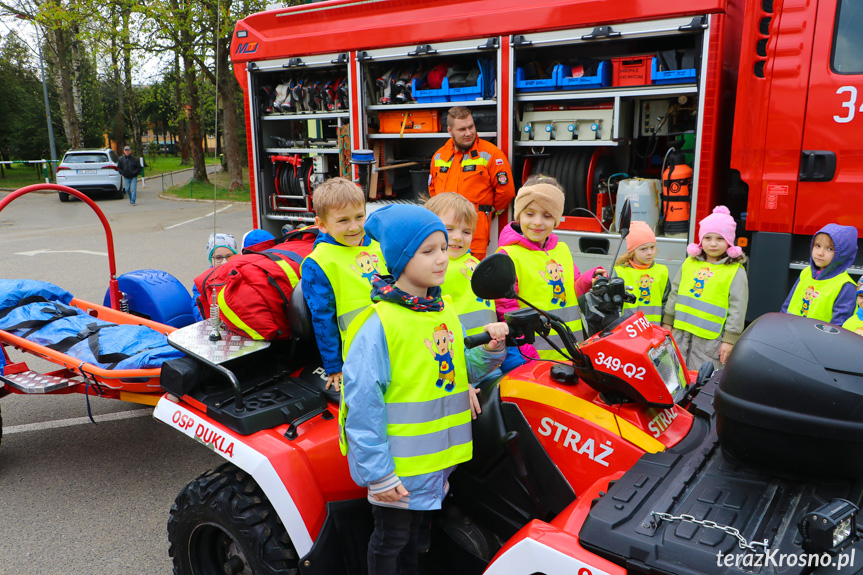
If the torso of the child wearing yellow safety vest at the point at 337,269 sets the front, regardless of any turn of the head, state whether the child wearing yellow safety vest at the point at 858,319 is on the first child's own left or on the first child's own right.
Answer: on the first child's own left

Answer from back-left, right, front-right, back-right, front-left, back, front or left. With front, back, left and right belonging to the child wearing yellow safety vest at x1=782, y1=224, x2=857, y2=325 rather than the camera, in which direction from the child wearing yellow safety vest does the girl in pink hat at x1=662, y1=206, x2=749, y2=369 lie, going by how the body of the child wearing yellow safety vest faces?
front-right

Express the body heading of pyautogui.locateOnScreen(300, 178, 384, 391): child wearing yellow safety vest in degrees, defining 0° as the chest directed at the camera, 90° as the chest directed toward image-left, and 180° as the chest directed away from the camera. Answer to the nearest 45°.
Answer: approximately 315°

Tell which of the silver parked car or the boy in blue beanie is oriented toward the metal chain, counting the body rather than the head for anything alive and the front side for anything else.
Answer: the boy in blue beanie

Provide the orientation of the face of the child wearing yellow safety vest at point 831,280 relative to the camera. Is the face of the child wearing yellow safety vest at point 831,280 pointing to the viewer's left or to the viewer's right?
to the viewer's left

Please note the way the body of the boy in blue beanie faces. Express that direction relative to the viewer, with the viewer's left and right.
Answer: facing the viewer and to the right of the viewer

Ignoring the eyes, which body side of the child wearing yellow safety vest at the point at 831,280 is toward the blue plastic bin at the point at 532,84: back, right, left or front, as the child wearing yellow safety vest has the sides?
right

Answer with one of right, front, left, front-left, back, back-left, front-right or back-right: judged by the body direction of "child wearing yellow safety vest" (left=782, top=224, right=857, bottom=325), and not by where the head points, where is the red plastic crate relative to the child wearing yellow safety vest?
right

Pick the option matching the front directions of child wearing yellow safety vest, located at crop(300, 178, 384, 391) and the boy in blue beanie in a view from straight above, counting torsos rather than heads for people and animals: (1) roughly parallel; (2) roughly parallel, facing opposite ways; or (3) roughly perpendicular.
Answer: roughly parallel
